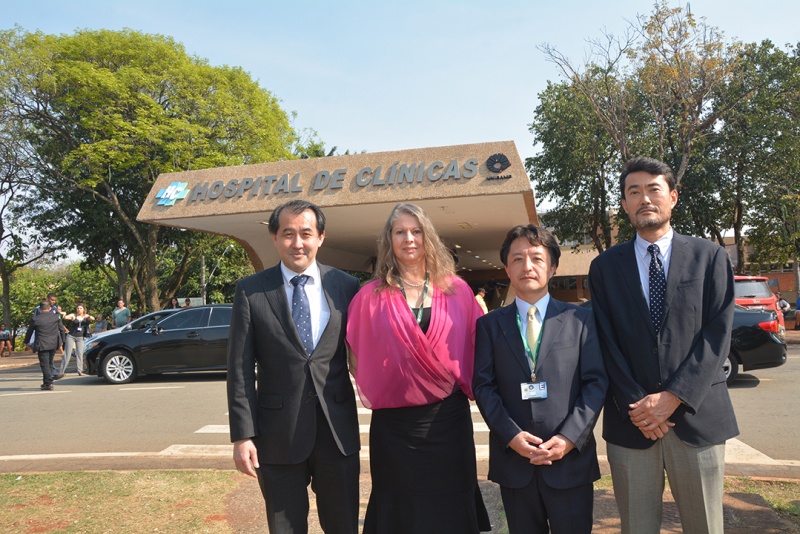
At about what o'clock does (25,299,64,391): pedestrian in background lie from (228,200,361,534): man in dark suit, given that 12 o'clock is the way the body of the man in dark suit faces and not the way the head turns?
The pedestrian in background is roughly at 5 o'clock from the man in dark suit.

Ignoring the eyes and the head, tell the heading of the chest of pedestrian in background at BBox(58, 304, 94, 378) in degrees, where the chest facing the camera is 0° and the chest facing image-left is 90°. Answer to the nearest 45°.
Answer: approximately 0°

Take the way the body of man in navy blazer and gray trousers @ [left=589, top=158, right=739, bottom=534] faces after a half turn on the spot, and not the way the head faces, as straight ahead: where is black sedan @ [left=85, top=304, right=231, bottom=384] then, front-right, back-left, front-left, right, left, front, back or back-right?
front-left

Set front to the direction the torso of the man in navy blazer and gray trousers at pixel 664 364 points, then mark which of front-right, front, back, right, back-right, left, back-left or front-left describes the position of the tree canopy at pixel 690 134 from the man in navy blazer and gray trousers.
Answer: back

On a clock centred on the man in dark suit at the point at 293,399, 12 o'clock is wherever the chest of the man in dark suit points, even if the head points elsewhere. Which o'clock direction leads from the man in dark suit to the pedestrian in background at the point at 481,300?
The pedestrian in background is roughly at 7 o'clock from the man in dark suit.

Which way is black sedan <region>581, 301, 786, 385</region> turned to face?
to the viewer's left

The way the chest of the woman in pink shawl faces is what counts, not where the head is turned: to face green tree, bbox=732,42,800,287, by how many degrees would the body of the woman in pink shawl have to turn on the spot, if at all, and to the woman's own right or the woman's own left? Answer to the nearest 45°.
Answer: approximately 135° to the woman's own left
